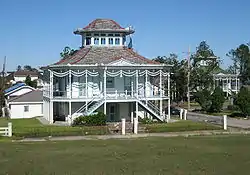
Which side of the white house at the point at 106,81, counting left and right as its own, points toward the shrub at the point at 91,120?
front

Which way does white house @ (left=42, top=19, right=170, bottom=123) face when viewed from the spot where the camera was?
facing the viewer
